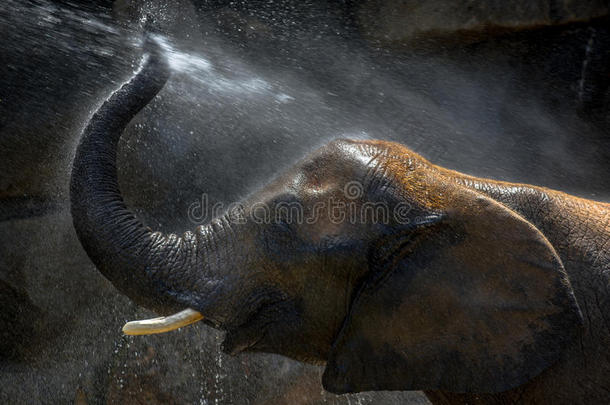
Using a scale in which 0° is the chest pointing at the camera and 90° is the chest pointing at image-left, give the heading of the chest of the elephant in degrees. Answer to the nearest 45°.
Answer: approximately 90°
